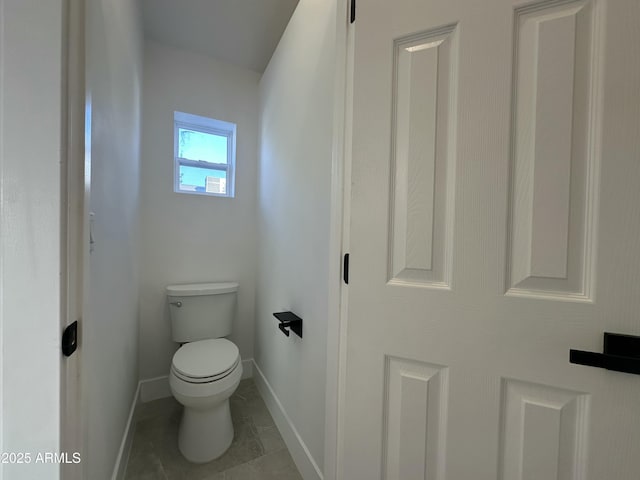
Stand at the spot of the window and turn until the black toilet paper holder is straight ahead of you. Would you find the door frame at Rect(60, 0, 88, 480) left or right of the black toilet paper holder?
right

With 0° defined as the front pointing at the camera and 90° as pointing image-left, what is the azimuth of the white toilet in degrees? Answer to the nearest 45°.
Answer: approximately 0°

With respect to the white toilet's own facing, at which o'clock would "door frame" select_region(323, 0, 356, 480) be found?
The door frame is roughly at 11 o'clock from the white toilet.

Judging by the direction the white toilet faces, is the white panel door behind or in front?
in front
